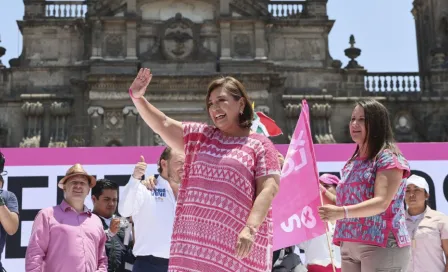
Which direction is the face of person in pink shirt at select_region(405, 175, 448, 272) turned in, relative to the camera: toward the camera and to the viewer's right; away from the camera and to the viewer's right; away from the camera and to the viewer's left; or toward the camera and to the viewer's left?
toward the camera and to the viewer's left

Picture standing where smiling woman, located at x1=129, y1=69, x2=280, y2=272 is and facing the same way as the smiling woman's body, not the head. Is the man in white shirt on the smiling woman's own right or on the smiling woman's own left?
on the smiling woman's own right

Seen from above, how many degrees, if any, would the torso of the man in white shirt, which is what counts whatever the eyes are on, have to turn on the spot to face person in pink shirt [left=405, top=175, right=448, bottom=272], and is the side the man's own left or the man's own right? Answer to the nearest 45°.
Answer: approximately 45° to the man's own left

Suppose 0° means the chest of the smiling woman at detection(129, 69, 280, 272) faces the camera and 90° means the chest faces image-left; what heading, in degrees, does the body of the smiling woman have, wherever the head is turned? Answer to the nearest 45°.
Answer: approximately 45°

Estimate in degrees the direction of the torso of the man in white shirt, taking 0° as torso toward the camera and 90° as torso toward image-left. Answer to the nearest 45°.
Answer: approximately 315°

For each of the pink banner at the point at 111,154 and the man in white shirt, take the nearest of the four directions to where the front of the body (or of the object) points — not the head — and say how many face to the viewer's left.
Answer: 0

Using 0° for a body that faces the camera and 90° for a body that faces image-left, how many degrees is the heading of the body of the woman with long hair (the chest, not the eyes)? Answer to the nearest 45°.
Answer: approximately 45°
